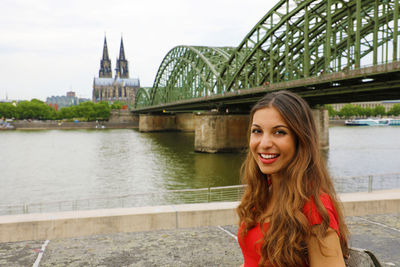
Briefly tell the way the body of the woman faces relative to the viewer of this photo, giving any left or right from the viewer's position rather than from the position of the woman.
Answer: facing the viewer and to the left of the viewer

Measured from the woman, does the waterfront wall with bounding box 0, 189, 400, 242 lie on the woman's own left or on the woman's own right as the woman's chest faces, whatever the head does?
on the woman's own right
